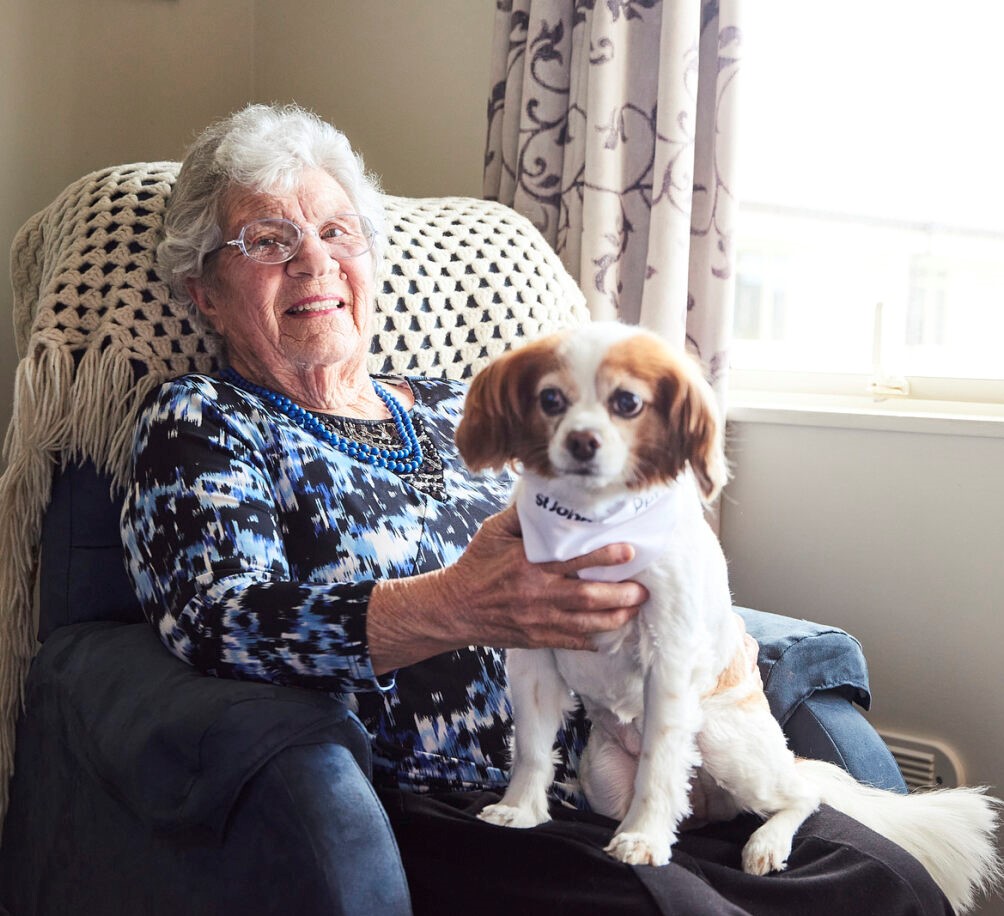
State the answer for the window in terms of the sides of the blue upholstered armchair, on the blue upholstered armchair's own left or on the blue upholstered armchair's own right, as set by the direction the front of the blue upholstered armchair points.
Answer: on the blue upholstered armchair's own left

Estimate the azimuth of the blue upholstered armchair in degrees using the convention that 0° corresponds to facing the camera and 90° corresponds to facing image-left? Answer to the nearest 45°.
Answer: approximately 315°

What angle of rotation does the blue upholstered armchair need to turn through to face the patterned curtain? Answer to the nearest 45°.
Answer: approximately 90° to its left

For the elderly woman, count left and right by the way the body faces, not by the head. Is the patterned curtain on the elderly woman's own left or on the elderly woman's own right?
on the elderly woman's own left
